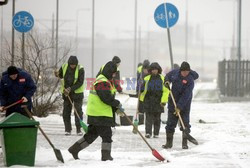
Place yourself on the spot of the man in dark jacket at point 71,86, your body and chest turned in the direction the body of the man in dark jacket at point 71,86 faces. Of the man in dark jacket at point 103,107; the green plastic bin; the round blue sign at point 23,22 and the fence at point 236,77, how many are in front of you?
2

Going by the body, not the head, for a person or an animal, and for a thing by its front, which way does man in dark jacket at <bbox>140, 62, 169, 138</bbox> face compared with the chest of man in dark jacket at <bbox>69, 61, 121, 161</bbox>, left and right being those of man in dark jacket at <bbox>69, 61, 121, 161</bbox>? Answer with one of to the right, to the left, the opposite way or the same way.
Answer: to the right

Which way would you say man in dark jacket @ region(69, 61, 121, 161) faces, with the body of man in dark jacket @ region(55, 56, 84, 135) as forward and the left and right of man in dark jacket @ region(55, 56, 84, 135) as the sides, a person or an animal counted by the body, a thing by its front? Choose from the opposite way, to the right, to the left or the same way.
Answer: to the left

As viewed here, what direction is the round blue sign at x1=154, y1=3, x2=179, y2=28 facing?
toward the camera

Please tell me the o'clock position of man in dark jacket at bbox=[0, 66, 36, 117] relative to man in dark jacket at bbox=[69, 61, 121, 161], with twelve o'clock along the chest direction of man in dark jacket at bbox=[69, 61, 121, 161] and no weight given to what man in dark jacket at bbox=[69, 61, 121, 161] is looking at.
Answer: man in dark jacket at bbox=[0, 66, 36, 117] is roughly at 7 o'clock from man in dark jacket at bbox=[69, 61, 121, 161].

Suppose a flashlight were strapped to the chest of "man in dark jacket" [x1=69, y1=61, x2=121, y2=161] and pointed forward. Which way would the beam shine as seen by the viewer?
to the viewer's right

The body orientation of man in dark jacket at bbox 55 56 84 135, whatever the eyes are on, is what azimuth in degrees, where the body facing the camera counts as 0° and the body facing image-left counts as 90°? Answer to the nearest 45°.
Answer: approximately 0°

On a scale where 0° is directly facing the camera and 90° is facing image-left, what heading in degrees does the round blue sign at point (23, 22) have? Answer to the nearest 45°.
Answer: approximately 0°

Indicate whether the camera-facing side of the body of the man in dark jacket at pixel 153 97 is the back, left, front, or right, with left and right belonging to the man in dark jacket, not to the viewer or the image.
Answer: front

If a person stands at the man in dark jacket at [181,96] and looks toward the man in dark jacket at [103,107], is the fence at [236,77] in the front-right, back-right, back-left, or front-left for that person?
back-right

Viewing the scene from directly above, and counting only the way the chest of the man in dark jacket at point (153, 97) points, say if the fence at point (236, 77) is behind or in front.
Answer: behind

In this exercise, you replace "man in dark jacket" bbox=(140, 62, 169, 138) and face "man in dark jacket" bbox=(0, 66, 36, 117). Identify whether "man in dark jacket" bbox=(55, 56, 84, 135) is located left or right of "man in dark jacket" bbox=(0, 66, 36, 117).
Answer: right

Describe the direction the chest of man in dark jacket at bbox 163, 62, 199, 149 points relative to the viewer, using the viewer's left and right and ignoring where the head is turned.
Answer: facing the viewer
